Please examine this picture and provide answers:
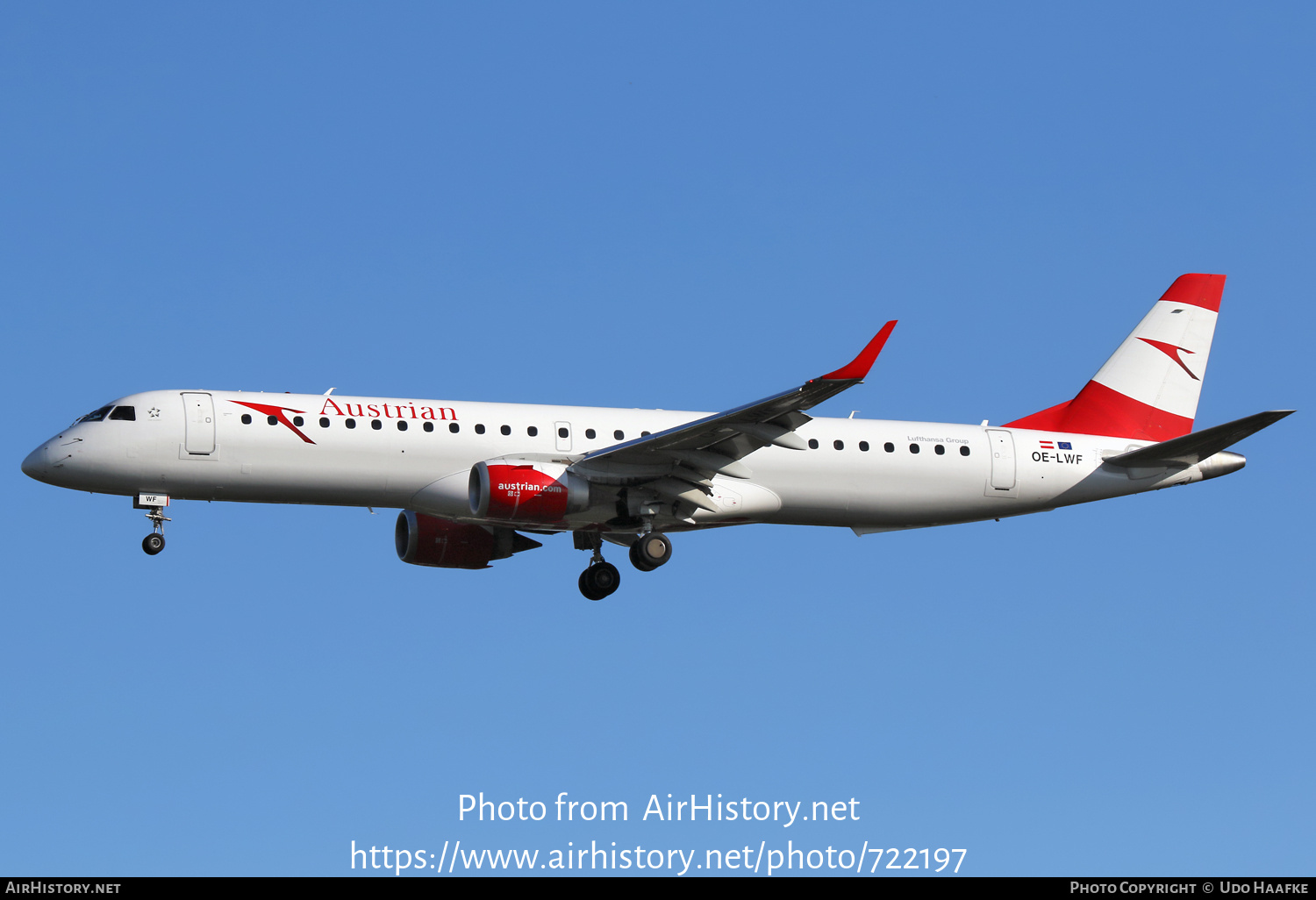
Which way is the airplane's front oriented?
to the viewer's left

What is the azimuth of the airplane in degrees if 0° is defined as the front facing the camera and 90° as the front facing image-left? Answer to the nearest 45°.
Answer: approximately 90°
